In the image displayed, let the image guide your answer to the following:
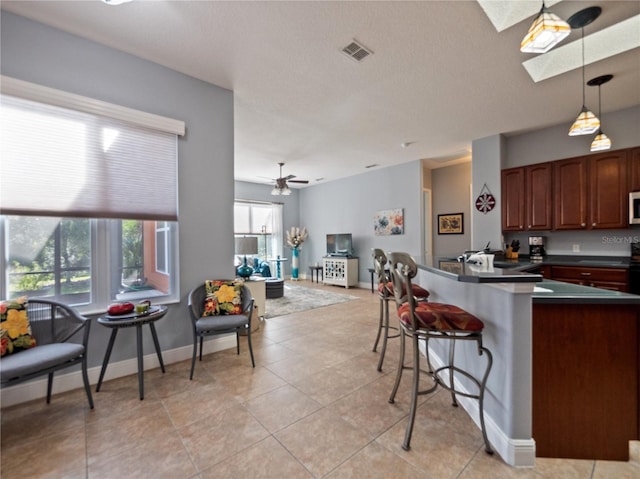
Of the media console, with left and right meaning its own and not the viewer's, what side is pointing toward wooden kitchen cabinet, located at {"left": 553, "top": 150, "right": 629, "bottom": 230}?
left

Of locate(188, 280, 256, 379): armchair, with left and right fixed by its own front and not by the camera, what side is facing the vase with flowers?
back

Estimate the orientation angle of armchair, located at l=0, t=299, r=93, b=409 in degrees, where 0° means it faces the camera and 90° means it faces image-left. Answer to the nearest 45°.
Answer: approximately 315°

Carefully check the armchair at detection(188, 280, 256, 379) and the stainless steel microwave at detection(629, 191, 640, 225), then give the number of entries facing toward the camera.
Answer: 2

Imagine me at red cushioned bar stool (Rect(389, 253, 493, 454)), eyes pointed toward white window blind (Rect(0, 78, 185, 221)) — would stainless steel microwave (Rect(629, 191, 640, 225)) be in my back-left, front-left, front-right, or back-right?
back-right

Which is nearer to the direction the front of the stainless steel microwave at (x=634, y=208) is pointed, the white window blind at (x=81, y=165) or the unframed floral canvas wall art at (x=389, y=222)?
the white window blind

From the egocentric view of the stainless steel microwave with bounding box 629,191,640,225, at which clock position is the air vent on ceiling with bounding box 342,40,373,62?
The air vent on ceiling is roughly at 1 o'clock from the stainless steel microwave.
